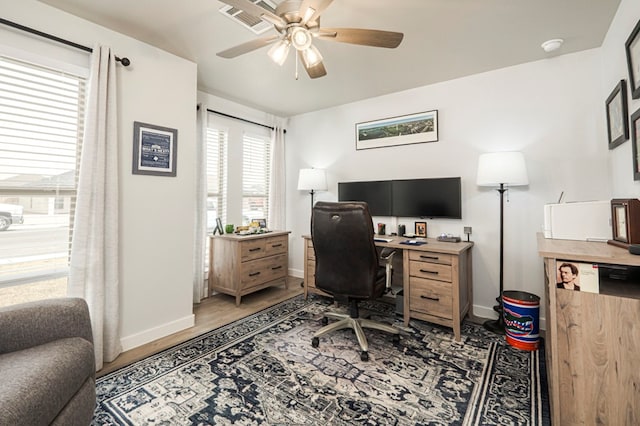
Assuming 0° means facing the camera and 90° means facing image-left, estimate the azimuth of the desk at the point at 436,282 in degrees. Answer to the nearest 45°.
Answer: approximately 45°

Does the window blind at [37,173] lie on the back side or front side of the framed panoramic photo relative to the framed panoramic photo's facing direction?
on the front side

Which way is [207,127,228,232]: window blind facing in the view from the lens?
facing the viewer and to the right of the viewer

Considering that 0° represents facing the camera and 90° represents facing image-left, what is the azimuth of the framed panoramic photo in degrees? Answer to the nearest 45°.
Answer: approximately 45°

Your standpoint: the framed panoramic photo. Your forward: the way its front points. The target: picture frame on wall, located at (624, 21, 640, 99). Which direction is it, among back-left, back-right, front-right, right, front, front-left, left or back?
left

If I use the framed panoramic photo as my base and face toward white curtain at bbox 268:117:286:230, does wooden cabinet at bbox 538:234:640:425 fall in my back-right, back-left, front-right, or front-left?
back-left

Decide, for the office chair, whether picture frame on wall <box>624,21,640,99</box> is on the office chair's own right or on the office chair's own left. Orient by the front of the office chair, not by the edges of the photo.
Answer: on the office chair's own right
